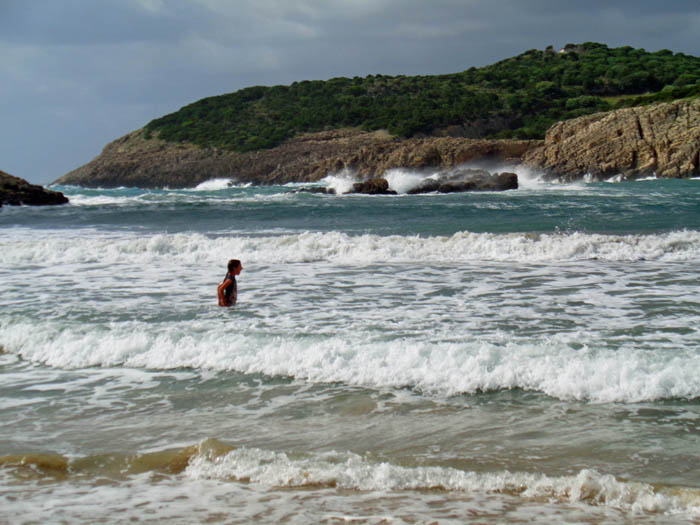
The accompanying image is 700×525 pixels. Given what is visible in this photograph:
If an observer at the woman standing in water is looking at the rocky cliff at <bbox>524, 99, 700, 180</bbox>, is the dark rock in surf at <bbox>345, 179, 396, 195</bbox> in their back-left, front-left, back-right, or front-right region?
front-left

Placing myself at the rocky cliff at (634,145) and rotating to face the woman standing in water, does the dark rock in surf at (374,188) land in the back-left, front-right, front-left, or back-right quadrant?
front-right

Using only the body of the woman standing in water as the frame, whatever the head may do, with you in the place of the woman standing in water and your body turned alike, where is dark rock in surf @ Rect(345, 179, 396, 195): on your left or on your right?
on your left

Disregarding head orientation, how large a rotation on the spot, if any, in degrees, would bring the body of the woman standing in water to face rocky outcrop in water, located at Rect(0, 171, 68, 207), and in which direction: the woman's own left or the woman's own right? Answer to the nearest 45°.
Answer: approximately 90° to the woman's own left
